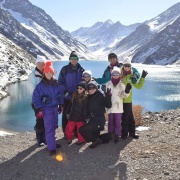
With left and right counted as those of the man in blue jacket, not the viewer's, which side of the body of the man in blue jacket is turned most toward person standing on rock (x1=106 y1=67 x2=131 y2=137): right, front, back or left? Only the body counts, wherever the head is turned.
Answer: left

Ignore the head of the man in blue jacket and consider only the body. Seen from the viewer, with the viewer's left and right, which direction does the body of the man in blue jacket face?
facing the viewer

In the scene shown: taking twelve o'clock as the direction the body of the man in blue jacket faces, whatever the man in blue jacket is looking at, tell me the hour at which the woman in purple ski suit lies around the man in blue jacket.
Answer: The woman in purple ski suit is roughly at 1 o'clock from the man in blue jacket.

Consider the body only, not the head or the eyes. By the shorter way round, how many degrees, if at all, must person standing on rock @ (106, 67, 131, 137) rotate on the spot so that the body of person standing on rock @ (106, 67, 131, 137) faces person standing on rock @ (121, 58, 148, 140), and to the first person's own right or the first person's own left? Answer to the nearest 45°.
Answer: approximately 135° to the first person's own left

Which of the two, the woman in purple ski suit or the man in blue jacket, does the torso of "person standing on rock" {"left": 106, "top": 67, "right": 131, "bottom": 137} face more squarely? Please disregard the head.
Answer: the woman in purple ski suit

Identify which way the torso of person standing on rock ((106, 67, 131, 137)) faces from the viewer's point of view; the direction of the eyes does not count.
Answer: toward the camera

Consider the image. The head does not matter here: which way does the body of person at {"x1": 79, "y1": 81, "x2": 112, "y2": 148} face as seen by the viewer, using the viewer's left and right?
facing the viewer and to the left of the viewer

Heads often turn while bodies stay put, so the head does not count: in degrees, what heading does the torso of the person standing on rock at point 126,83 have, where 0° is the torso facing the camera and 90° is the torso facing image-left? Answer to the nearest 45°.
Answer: approximately 0°

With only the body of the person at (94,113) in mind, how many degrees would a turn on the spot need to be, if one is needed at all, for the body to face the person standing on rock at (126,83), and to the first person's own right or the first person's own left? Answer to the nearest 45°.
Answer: approximately 180°

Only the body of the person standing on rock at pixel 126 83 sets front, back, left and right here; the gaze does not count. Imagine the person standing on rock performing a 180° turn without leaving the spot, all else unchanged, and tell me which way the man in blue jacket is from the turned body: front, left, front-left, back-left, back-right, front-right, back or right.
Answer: left
